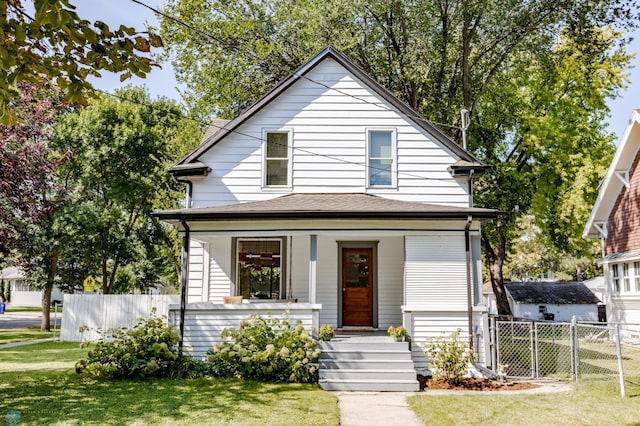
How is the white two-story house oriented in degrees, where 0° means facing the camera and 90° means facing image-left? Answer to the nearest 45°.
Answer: approximately 0°

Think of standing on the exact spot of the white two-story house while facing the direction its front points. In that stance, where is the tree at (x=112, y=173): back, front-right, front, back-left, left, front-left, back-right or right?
back-right

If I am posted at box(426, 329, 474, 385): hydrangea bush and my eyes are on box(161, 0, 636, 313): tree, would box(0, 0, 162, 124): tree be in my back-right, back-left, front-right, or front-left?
back-left

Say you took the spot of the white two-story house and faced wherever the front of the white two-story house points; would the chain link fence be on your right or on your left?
on your left

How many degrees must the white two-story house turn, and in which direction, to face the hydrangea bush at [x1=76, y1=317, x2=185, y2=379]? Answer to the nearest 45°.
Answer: approximately 45° to its right

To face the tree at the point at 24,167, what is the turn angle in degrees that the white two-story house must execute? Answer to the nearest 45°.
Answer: approximately 90° to its right

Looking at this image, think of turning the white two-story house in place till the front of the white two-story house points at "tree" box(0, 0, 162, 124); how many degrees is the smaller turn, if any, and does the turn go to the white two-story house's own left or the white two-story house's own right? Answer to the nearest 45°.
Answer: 0° — it already faces it
